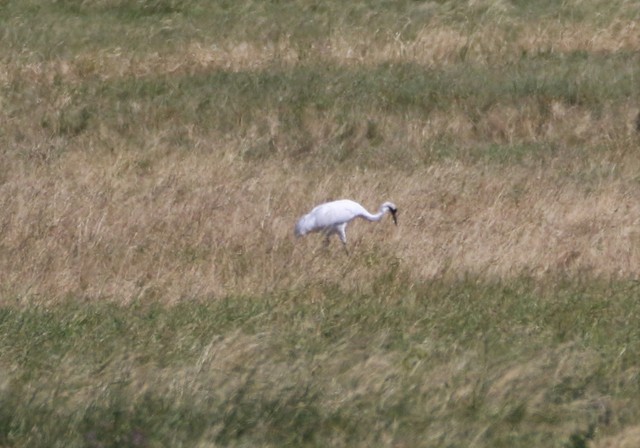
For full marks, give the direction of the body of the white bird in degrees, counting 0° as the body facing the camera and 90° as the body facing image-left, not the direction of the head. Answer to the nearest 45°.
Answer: approximately 270°
